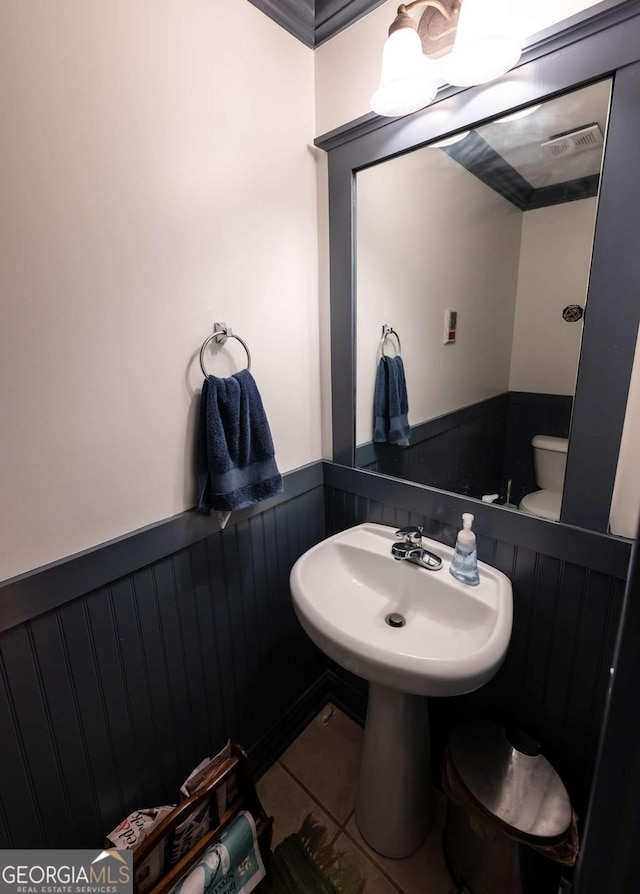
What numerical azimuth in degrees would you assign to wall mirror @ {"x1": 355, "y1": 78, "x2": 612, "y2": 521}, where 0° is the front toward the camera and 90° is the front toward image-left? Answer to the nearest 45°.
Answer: approximately 45°

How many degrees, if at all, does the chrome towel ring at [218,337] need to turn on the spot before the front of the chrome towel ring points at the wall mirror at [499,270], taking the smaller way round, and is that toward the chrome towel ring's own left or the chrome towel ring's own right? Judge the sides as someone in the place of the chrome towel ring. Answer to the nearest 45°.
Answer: approximately 45° to the chrome towel ring's own left
